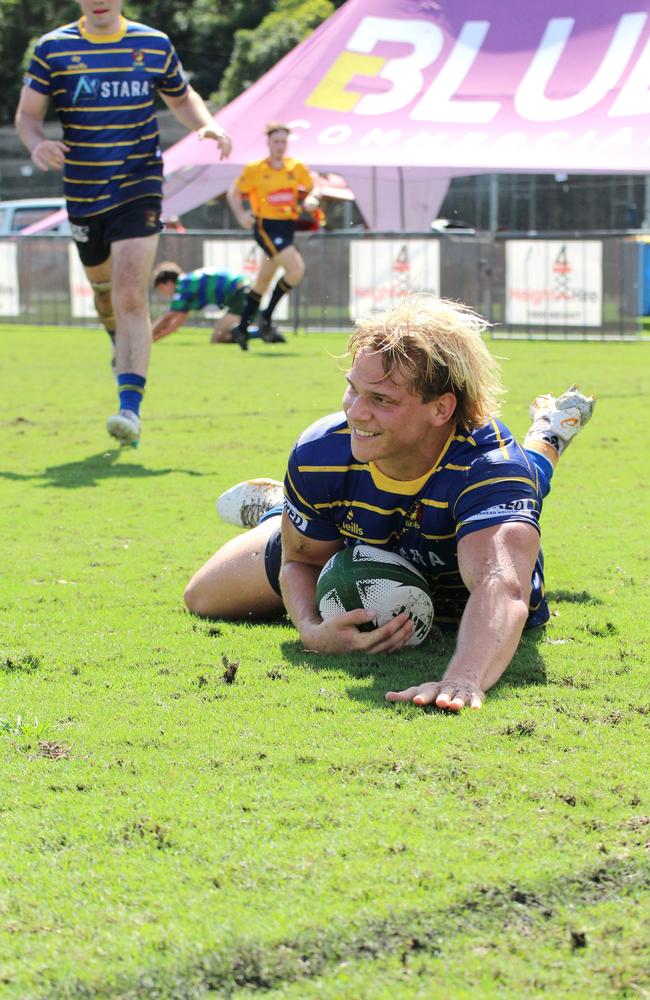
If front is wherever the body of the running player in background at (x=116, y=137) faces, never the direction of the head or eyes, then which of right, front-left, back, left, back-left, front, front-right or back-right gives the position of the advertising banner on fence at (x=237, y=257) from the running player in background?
back

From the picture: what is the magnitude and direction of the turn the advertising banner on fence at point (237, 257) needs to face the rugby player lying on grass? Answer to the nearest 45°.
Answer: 0° — it already faces them

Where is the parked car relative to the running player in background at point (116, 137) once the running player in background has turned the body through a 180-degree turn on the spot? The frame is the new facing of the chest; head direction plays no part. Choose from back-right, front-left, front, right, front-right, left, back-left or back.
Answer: front

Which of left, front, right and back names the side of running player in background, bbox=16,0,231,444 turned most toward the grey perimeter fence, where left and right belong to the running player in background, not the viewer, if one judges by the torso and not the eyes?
back

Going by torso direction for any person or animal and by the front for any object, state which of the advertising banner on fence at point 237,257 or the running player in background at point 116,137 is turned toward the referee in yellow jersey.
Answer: the advertising banner on fence

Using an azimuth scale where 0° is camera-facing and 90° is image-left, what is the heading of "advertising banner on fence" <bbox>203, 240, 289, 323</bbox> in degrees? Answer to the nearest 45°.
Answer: approximately 0°

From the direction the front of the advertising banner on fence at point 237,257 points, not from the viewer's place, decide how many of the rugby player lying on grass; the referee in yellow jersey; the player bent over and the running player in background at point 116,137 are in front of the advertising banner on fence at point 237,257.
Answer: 4

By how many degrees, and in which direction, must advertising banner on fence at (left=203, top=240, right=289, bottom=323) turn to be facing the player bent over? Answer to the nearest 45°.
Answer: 0° — it already faces them

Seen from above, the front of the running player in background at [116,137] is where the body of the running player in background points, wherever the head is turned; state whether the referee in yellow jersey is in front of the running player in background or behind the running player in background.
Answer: behind

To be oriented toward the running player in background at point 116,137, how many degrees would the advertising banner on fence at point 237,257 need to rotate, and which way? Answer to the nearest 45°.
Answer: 0° — it already faces them

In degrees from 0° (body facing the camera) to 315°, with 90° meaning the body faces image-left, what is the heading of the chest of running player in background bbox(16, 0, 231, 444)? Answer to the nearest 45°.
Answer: approximately 0°

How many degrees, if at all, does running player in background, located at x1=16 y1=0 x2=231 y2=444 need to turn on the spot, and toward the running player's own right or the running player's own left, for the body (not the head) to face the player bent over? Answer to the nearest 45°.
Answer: approximately 180°

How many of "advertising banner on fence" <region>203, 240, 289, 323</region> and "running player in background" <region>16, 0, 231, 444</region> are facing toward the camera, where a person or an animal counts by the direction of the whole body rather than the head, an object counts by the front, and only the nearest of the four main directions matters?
2
